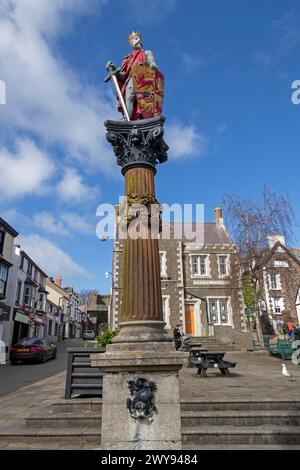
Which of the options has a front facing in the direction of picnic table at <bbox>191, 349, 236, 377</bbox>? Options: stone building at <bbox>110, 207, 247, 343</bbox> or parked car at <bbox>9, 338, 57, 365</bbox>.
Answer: the stone building

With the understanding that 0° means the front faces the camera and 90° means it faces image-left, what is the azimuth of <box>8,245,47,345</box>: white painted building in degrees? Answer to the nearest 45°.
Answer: approximately 315°

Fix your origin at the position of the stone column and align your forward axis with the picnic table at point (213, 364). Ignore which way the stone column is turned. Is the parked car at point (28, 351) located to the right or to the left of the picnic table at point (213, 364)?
left

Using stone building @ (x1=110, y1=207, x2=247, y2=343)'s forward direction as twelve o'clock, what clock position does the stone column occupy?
The stone column is roughly at 12 o'clock from the stone building.

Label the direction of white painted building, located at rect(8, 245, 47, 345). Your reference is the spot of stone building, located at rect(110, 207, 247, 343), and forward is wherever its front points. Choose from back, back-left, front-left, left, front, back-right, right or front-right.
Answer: right

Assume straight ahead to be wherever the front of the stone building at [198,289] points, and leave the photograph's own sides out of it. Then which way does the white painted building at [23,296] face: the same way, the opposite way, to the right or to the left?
to the left

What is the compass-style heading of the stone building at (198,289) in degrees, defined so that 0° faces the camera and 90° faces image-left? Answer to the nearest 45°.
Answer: approximately 0°

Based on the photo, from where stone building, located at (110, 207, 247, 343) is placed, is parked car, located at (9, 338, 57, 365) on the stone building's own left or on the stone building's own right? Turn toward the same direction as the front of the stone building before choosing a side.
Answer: on the stone building's own right
